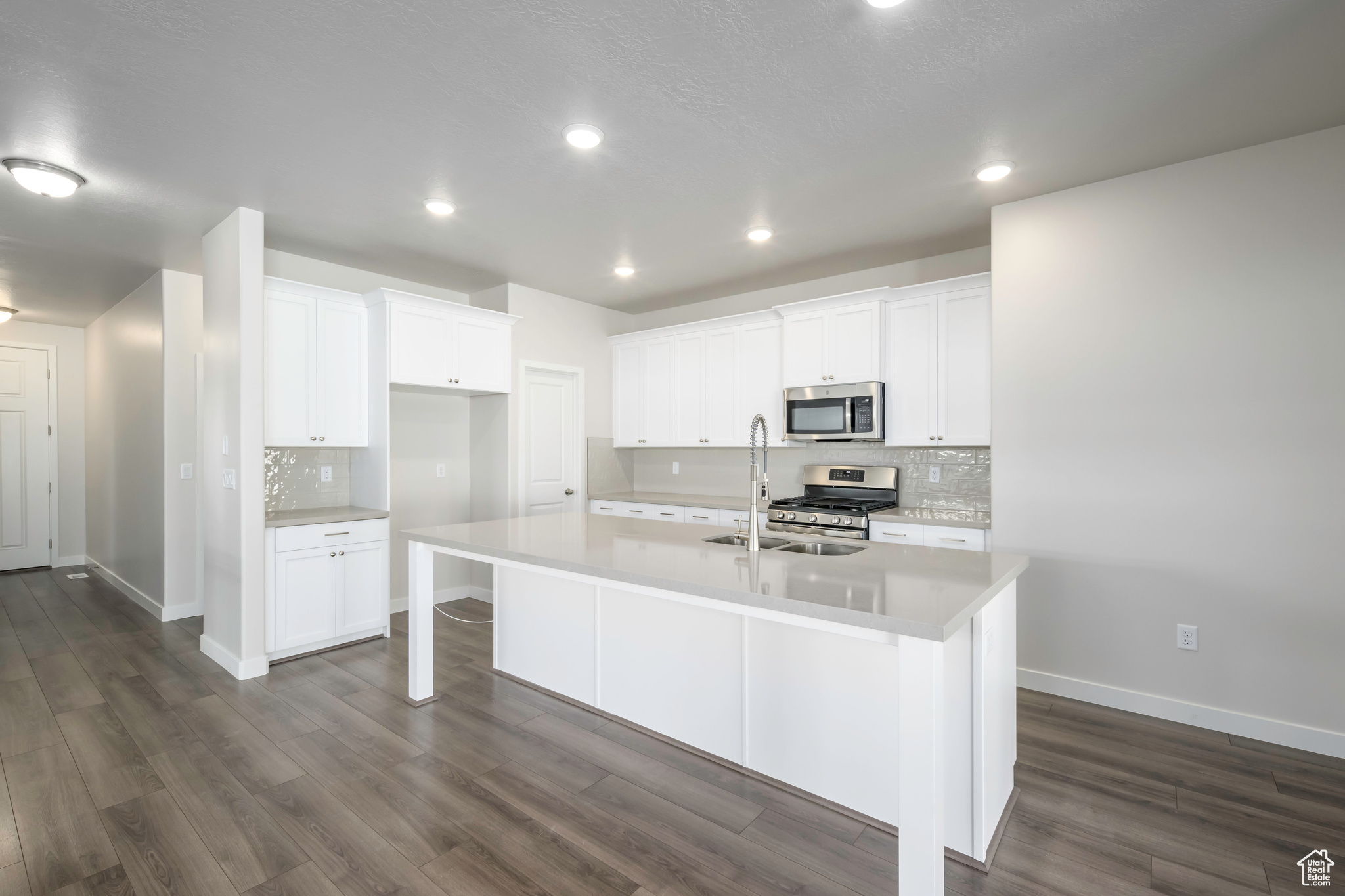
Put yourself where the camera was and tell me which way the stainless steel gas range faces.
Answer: facing the viewer and to the left of the viewer

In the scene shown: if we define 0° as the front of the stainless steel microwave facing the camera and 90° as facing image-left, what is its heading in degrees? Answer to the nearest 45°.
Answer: approximately 45°

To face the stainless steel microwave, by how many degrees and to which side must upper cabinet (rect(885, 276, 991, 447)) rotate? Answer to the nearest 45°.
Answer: approximately 45° to its right

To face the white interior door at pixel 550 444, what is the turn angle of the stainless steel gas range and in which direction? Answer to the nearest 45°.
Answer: approximately 45° to its right

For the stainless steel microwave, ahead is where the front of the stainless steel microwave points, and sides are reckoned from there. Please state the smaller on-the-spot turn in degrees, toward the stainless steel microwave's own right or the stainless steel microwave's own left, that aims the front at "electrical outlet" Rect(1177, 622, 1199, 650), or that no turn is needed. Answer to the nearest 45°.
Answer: approximately 90° to the stainless steel microwave's own left
